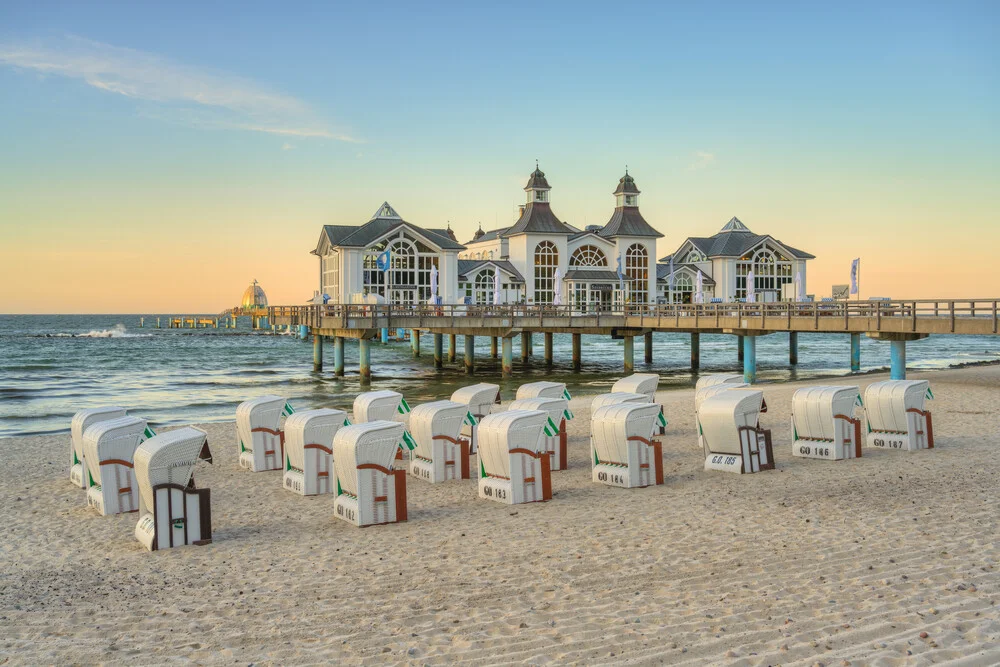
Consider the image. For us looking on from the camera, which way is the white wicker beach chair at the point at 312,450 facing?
facing away from the viewer and to the right of the viewer

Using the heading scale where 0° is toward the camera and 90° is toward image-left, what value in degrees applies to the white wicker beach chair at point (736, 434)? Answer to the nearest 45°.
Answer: approximately 225°

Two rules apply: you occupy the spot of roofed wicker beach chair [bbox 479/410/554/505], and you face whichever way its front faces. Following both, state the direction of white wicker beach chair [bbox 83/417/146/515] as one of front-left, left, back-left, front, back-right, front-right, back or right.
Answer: back-left

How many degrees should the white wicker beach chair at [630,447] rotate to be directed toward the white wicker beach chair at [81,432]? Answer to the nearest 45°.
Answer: approximately 135° to its left

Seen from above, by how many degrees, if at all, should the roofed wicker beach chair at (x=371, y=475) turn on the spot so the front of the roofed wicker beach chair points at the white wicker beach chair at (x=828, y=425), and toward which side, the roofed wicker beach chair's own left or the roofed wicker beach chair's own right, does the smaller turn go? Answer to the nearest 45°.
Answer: approximately 45° to the roofed wicker beach chair's own right

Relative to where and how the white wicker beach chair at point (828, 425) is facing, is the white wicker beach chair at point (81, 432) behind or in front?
behind

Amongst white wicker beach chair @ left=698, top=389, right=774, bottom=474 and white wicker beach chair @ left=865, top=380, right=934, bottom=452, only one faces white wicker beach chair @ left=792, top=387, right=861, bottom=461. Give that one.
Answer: white wicker beach chair @ left=698, top=389, right=774, bottom=474

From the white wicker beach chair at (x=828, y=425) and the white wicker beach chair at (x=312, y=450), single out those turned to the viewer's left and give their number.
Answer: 0

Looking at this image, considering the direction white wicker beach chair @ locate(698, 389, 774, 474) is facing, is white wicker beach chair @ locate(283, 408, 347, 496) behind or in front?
behind

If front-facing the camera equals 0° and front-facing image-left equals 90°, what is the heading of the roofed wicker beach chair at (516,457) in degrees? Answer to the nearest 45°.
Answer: approximately 225°

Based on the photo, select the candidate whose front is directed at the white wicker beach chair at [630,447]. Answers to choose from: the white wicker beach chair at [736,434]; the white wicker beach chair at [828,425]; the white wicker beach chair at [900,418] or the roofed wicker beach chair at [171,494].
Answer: the roofed wicker beach chair

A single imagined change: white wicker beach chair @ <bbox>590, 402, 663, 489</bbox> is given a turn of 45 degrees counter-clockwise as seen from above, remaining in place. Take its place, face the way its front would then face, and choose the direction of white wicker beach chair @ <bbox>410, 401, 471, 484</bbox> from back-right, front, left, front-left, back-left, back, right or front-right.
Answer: left

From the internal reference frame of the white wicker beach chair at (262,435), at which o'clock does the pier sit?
The pier is roughly at 12 o'clock from the white wicker beach chair.

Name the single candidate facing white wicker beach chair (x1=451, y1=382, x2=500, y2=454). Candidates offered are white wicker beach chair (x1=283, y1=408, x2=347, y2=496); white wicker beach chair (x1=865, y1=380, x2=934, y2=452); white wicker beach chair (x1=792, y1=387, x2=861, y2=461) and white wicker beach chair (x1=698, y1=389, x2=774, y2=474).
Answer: white wicker beach chair (x1=283, y1=408, x2=347, y2=496)
